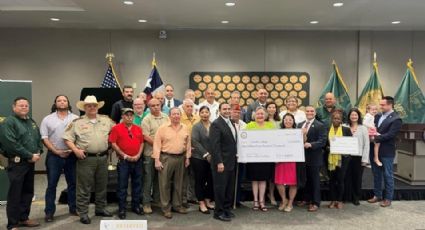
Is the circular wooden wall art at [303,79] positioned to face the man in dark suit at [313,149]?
yes

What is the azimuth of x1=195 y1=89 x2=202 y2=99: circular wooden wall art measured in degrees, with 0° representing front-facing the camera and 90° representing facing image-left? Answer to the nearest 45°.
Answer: approximately 0°

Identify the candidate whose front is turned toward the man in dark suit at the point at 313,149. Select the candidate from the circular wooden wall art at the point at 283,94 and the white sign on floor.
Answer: the circular wooden wall art

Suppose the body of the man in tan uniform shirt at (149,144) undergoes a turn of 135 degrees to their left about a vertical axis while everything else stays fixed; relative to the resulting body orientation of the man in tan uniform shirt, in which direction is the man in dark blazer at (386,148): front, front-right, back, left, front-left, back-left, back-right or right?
front-right

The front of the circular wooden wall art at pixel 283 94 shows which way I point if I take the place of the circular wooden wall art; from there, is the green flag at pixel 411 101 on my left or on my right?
on my left

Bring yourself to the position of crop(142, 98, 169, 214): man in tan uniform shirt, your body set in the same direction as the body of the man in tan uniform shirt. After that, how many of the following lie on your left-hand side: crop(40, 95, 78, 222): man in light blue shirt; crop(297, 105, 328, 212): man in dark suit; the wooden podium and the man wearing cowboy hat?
2

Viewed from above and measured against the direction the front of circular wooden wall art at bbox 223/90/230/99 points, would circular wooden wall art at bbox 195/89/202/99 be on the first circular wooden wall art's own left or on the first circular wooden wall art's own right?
on the first circular wooden wall art's own right

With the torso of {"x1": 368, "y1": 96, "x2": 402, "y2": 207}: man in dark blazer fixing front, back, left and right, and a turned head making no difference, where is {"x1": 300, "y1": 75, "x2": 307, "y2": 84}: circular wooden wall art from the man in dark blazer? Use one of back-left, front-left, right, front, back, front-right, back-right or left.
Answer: right

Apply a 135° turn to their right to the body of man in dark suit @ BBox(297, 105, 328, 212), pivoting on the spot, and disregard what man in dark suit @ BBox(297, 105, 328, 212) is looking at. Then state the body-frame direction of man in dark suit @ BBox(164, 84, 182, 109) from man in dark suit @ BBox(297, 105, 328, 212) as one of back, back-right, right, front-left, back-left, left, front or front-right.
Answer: left

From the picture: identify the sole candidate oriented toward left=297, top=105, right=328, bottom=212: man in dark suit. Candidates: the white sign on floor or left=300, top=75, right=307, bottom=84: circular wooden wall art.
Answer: the circular wooden wall art
